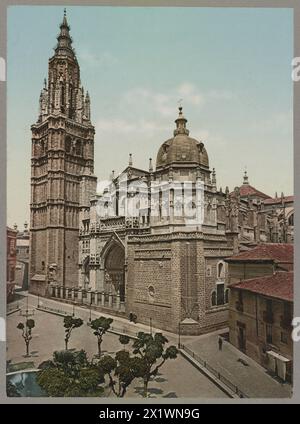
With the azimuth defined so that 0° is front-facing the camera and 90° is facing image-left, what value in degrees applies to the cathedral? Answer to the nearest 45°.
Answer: approximately 45°

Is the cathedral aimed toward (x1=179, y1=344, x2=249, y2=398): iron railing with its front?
no

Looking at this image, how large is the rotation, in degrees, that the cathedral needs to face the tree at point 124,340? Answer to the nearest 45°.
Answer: approximately 45° to its left

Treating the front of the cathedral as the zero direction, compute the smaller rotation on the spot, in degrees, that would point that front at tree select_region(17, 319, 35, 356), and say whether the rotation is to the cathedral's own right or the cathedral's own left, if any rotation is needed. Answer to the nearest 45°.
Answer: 0° — it already faces it

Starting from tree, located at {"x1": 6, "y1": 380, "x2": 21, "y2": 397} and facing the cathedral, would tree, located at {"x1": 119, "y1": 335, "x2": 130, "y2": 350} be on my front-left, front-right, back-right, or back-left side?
front-right

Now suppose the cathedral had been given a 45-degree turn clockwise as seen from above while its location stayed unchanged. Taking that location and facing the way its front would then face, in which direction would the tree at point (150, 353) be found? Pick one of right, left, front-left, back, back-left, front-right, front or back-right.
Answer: left
